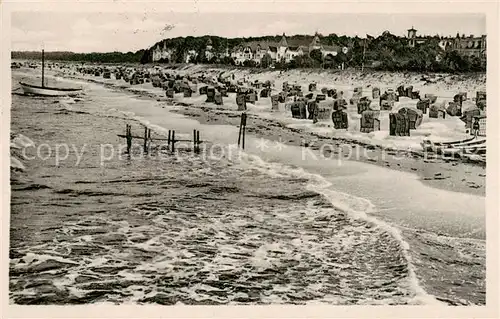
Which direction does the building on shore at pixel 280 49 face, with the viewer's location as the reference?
facing the viewer

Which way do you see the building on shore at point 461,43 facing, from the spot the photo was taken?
facing the viewer and to the left of the viewer

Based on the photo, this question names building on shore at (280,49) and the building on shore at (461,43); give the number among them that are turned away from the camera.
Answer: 0
